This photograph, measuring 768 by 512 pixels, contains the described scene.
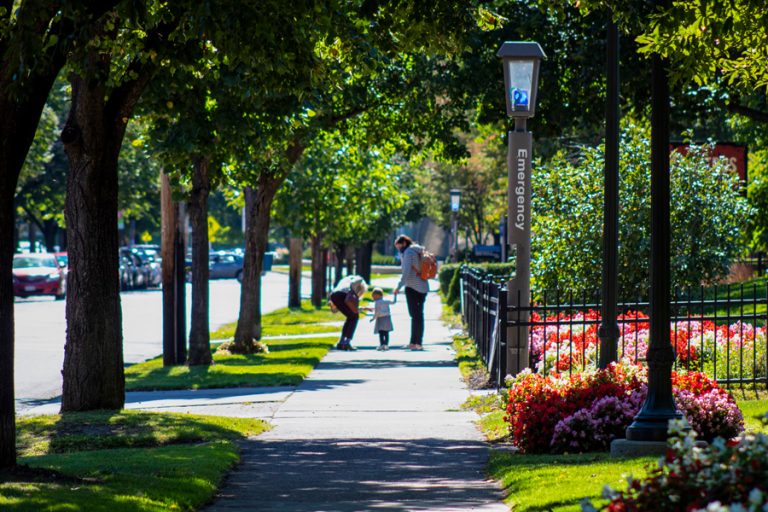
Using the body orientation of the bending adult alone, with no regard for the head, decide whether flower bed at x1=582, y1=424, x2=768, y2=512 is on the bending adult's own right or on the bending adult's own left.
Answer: on the bending adult's own right

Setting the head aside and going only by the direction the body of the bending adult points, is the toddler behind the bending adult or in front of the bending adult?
in front

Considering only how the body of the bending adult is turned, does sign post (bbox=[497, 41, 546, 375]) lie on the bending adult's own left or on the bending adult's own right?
on the bending adult's own right

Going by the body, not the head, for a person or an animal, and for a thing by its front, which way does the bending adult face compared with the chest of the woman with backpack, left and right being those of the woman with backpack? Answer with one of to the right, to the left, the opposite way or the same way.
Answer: the opposite way

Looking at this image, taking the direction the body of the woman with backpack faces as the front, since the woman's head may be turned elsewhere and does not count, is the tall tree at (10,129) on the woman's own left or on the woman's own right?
on the woman's own left

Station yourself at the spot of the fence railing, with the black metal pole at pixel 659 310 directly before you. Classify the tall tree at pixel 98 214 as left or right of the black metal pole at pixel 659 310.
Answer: right

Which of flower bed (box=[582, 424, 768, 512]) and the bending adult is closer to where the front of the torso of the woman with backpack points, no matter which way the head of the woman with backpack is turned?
the bending adult

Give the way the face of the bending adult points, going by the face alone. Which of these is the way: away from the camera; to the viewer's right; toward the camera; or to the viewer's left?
to the viewer's right

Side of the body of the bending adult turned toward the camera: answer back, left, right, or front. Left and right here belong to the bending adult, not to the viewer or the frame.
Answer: right

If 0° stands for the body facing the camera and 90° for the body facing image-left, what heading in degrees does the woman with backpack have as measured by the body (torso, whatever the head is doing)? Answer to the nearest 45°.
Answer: approximately 90°

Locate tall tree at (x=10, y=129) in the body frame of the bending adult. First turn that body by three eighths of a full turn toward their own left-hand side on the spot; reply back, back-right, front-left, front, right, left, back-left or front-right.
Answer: back-left

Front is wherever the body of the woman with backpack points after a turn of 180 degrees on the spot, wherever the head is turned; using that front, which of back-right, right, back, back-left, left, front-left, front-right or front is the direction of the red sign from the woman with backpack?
front
